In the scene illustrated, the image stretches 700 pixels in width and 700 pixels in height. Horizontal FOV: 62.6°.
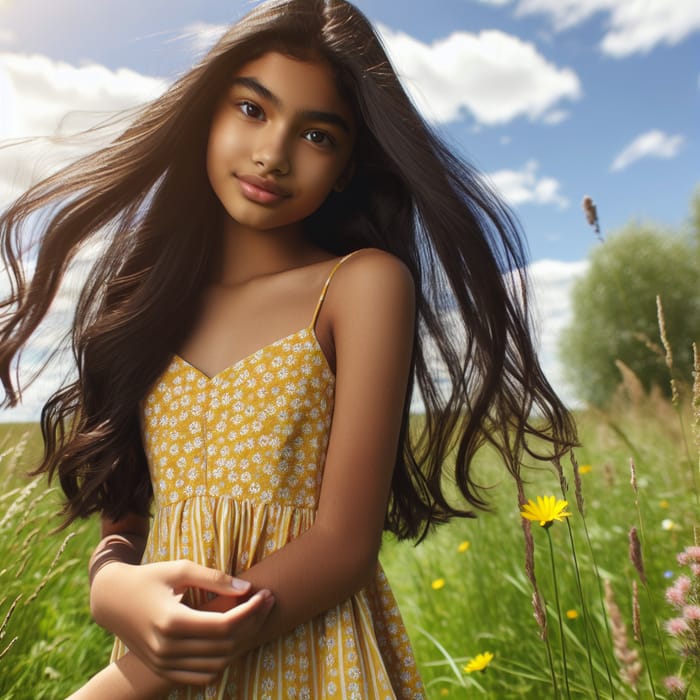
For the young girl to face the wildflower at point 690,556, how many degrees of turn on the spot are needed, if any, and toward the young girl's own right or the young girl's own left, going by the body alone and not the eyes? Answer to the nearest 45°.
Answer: approximately 135° to the young girl's own left

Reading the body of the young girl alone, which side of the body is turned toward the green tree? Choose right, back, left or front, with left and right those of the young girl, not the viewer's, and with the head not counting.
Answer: back

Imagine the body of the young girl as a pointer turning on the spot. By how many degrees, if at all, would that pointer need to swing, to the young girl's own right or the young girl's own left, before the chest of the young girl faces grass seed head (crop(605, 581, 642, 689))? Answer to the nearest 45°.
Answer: approximately 90° to the young girl's own left

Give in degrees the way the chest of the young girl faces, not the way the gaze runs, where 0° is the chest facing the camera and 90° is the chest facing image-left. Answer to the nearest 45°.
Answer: approximately 45°

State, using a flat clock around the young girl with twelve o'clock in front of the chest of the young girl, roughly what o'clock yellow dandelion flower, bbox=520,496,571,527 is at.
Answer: The yellow dandelion flower is roughly at 8 o'clock from the young girl.

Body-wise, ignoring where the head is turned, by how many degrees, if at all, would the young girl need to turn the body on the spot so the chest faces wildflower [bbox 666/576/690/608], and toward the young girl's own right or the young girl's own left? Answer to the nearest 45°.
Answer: approximately 135° to the young girl's own left

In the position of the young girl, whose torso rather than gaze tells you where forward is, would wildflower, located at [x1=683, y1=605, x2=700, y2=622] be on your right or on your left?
on your left

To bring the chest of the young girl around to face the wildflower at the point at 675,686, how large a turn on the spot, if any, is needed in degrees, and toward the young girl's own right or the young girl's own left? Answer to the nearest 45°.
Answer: approximately 135° to the young girl's own left
